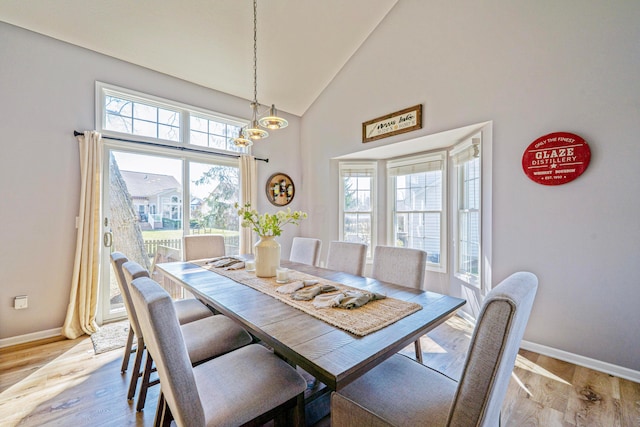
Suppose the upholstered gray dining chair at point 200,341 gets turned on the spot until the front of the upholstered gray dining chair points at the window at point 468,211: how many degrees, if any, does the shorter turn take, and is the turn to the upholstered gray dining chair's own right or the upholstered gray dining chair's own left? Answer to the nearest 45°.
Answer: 0° — it already faces it

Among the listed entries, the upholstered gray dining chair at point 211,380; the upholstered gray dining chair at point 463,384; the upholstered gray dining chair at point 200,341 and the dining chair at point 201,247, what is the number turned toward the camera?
1

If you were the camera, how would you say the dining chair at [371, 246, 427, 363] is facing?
facing the viewer and to the left of the viewer

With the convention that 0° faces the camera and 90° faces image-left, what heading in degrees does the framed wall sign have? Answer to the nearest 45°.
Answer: approximately 45°

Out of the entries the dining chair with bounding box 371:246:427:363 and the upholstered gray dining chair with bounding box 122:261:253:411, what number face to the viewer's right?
1

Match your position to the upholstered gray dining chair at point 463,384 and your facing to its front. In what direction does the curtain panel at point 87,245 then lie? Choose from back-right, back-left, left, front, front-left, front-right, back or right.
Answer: front-left

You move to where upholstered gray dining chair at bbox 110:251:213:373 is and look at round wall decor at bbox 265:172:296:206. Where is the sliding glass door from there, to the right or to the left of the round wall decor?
left

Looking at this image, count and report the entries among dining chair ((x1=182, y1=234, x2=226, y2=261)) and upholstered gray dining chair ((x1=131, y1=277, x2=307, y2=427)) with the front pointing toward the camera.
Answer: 1

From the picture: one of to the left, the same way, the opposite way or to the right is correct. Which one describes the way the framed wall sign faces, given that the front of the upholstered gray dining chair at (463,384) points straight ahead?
to the left

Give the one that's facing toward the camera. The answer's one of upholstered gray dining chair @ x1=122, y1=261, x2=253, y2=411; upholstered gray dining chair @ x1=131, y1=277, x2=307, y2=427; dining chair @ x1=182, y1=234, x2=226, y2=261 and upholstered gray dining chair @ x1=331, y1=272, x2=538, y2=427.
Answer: the dining chair

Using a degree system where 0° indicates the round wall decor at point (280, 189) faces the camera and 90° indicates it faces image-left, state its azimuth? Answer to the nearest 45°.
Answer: approximately 315°

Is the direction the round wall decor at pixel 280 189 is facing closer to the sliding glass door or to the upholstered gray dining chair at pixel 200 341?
the upholstered gray dining chair

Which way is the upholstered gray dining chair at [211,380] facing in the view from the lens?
facing away from the viewer and to the right of the viewer

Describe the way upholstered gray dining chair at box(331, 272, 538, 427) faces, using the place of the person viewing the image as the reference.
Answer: facing away from the viewer and to the left of the viewer
